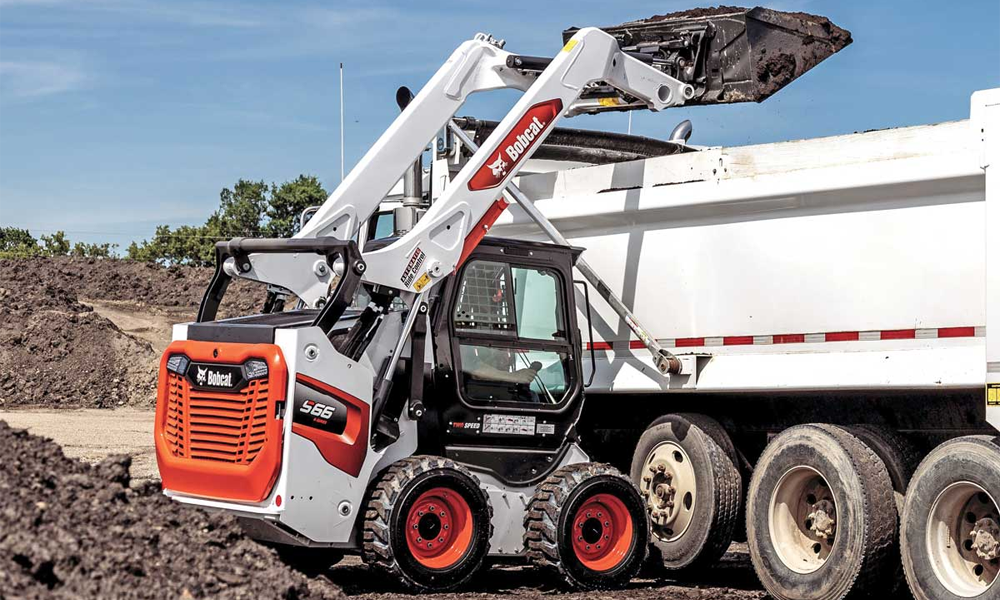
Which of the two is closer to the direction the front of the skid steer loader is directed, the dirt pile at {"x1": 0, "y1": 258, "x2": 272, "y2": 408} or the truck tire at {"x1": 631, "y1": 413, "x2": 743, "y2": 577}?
the truck tire

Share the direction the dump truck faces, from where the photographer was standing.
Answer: facing away from the viewer and to the left of the viewer

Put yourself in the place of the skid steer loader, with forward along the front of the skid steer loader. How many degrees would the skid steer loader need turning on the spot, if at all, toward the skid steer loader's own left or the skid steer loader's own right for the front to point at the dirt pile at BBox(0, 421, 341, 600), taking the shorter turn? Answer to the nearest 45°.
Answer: approximately 180°

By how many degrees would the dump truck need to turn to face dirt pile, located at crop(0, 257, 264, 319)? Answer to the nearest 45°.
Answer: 0° — it already faces it

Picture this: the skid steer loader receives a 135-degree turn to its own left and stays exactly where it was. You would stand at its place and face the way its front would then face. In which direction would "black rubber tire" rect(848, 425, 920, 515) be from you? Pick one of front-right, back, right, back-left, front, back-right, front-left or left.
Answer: back

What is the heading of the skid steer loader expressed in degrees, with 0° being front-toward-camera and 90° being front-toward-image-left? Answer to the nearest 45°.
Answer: approximately 225°

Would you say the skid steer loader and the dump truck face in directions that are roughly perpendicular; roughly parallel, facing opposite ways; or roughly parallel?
roughly perpendicular

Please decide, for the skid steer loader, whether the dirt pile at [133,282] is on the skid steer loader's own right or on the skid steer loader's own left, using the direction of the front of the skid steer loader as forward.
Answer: on the skid steer loader's own left
